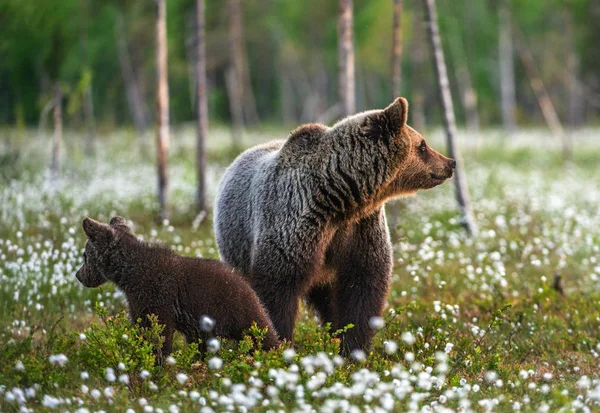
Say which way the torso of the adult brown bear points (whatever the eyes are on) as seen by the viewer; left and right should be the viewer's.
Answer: facing the viewer and to the right of the viewer

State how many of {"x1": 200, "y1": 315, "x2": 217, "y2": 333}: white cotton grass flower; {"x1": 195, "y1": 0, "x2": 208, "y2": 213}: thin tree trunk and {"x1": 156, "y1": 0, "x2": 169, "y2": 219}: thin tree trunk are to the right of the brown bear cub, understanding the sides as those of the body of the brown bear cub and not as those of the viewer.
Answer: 2

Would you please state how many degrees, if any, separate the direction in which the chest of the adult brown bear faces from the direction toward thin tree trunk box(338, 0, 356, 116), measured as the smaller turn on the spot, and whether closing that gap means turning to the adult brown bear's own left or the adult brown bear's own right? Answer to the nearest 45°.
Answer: approximately 135° to the adult brown bear's own left

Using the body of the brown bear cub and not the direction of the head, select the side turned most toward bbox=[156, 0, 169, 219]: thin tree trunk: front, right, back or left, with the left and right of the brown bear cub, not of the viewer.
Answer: right

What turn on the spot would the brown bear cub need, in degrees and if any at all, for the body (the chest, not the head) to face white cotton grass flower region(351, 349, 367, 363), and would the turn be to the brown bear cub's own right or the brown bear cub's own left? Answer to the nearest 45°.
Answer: approximately 135° to the brown bear cub's own left

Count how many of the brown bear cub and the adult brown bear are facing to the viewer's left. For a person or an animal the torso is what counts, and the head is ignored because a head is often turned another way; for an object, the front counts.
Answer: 1

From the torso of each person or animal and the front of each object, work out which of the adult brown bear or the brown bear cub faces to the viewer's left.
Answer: the brown bear cub

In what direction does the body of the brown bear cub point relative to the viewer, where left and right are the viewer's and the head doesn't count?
facing to the left of the viewer

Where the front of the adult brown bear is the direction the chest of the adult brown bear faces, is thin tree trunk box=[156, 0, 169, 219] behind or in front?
behind

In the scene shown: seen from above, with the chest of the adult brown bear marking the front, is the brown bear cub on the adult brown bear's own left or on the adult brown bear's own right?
on the adult brown bear's own right

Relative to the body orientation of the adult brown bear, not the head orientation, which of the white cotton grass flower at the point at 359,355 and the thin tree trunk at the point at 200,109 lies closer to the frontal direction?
the white cotton grass flower

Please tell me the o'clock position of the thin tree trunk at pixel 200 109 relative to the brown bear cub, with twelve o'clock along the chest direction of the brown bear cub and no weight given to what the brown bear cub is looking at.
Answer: The thin tree trunk is roughly at 3 o'clock from the brown bear cub.
